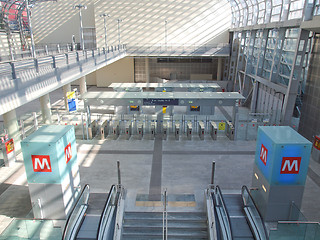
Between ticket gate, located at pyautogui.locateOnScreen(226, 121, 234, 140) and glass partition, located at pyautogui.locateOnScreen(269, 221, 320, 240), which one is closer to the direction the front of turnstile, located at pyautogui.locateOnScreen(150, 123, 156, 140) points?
the glass partition

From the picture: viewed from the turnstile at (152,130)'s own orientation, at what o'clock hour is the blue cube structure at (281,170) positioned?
The blue cube structure is roughly at 11 o'clock from the turnstile.

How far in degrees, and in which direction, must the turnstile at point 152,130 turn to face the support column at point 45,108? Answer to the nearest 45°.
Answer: approximately 90° to its right

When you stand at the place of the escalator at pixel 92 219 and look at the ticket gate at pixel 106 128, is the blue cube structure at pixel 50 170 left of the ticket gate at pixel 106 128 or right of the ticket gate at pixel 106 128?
left

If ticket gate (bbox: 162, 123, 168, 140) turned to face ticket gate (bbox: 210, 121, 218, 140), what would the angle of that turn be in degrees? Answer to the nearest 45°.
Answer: approximately 90° to its left

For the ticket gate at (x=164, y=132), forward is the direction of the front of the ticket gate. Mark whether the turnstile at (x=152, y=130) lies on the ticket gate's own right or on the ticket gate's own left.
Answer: on the ticket gate's own right

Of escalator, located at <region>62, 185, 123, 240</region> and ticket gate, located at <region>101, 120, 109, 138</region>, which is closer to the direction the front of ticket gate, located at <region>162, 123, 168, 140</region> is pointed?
the escalator
